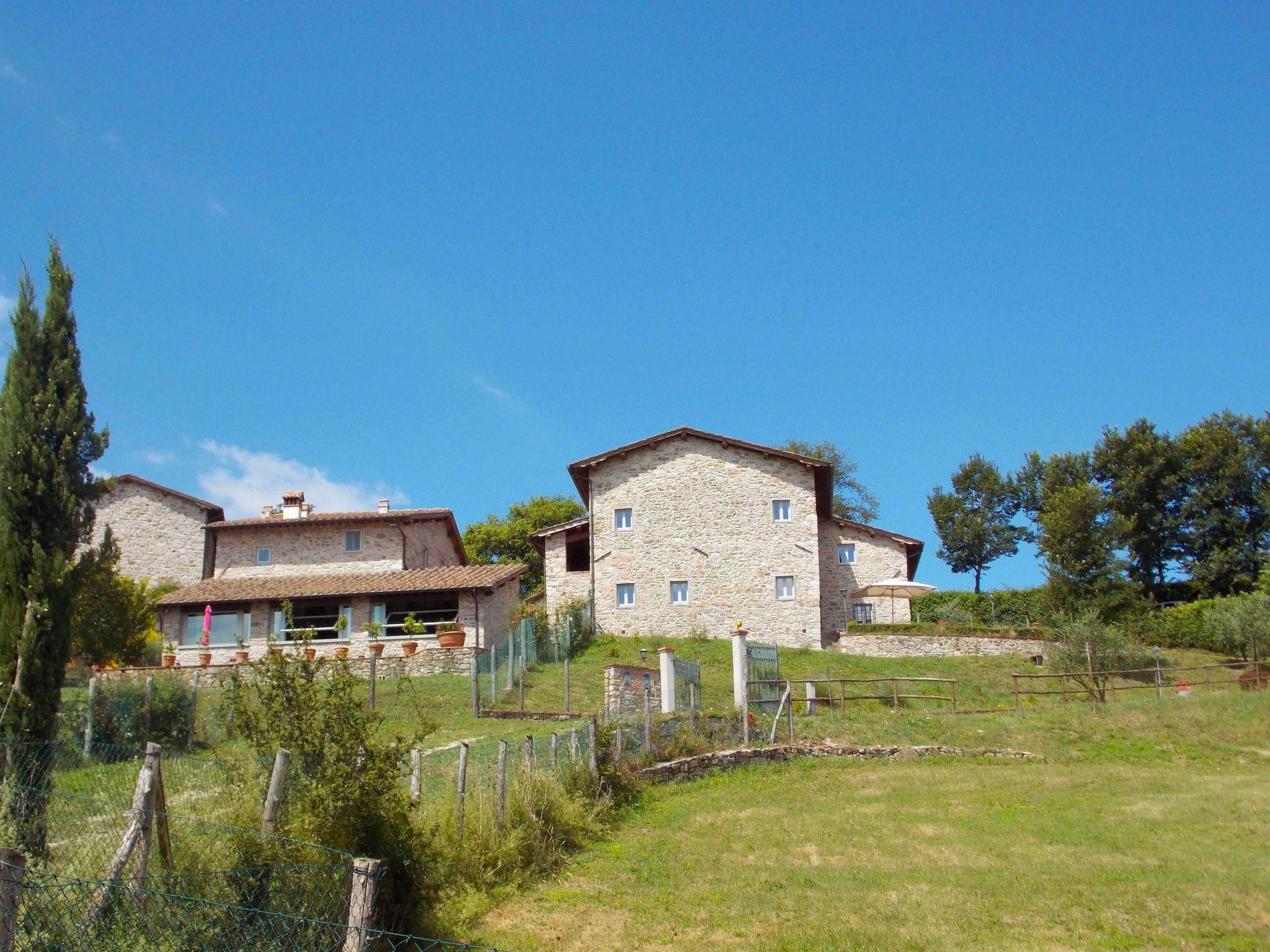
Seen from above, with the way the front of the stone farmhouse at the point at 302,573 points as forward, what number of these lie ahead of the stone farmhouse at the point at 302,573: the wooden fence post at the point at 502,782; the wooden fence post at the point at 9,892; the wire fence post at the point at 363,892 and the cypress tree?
4

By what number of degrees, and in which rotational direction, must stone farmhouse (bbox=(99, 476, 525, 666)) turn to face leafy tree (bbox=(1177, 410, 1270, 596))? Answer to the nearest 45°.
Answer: approximately 90° to its left

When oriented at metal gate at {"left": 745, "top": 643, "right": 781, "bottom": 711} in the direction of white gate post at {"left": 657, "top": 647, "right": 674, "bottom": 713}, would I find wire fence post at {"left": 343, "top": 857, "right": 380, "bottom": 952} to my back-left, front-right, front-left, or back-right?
front-left

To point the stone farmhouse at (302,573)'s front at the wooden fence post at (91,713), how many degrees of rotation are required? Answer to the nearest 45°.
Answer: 0° — it already faces it

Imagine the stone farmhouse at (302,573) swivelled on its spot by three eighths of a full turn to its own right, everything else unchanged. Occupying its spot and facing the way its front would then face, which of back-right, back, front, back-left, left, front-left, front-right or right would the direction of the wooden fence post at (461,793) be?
back-left

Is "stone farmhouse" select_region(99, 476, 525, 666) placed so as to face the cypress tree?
yes

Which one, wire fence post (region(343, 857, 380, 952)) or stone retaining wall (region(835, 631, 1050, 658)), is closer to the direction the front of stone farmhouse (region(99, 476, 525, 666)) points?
the wire fence post

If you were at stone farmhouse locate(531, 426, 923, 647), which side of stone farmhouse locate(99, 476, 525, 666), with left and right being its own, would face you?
left

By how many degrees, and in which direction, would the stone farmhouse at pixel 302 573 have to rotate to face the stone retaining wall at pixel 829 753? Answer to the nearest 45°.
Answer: approximately 45° to its left

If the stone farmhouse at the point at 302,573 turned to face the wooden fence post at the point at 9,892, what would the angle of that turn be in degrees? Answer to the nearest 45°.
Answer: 0° — it already faces it

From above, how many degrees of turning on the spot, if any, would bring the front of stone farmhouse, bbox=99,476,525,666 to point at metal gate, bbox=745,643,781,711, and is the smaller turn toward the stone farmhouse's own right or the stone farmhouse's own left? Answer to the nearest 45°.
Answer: approximately 45° to the stone farmhouse's own left

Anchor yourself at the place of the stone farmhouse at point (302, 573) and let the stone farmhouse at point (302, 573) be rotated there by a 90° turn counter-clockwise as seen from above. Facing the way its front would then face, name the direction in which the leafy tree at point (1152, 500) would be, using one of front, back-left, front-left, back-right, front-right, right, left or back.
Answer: front

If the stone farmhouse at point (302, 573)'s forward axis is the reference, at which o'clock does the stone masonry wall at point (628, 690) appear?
The stone masonry wall is roughly at 11 o'clock from the stone farmhouse.

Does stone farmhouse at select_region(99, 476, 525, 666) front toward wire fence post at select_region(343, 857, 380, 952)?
yes

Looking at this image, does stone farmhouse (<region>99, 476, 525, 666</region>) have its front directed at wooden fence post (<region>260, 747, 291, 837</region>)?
yes

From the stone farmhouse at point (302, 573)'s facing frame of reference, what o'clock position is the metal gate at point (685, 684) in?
The metal gate is roughly at 11 o'clock from the stone farmhouse.

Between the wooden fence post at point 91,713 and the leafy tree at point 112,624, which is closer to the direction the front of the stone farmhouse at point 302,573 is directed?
the wooden fence post

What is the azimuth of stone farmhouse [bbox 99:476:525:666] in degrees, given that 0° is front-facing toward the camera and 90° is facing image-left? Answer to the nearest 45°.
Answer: approximately 0°

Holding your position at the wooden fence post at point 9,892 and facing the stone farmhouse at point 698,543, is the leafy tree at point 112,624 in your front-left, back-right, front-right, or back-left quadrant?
front-left

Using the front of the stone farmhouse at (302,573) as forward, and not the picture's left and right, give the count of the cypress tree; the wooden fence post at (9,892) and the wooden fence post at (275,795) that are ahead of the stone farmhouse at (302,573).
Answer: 3
